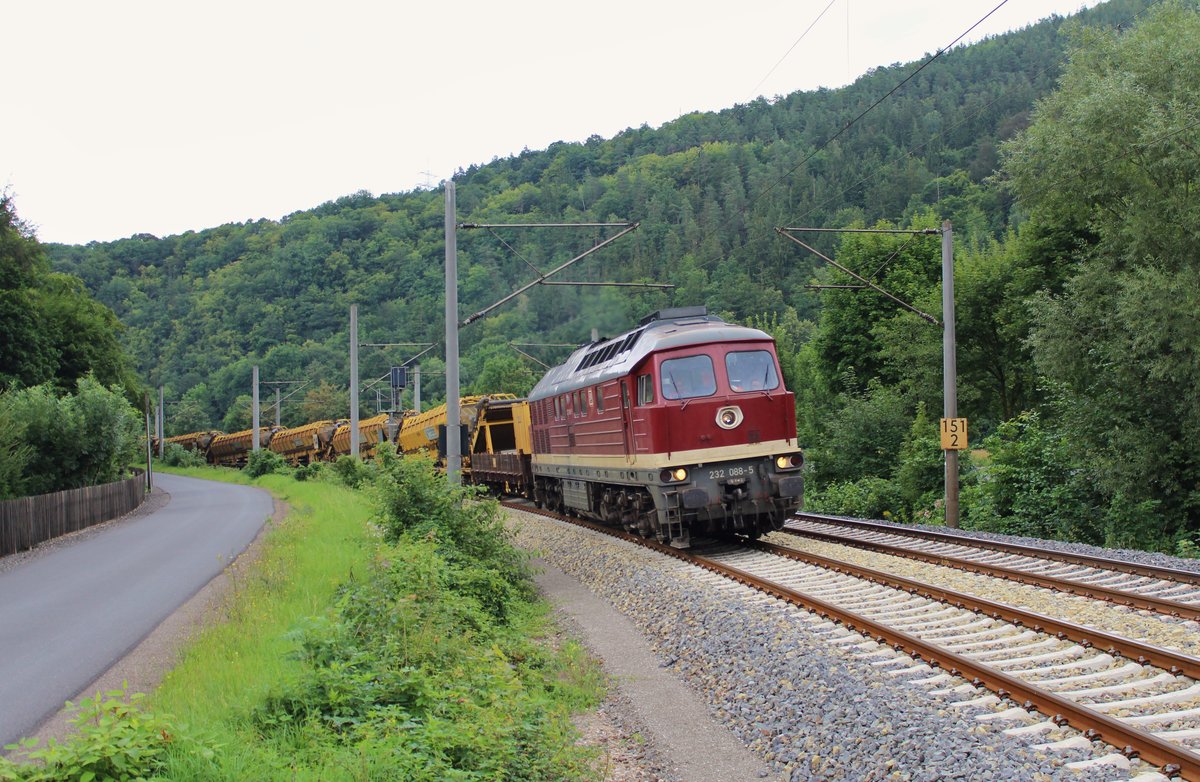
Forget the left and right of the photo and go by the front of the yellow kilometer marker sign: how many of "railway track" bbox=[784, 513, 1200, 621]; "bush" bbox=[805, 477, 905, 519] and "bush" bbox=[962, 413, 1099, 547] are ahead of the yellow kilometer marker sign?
1

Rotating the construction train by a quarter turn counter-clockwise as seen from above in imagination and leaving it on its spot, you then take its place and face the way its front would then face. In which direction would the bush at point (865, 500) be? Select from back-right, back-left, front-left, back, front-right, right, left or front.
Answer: front

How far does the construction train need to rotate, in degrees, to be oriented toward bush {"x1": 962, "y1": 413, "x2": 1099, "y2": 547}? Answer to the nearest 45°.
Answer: approximately 90° to its left

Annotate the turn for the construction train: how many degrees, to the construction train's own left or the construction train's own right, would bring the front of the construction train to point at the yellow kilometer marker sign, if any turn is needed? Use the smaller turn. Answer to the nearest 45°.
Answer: approximately 90° to the construction train's own left

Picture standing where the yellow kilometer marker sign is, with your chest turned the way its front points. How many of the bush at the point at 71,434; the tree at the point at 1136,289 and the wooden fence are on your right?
2

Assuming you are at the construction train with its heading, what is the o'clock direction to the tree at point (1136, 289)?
The tree is roughly at 10 o'clock from the construction train.

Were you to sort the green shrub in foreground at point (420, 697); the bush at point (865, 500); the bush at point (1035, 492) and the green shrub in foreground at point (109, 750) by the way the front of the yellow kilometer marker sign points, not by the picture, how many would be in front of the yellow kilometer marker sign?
2

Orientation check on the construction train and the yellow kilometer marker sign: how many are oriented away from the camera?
0

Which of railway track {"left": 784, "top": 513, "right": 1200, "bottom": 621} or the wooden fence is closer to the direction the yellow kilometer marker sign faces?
the railway track

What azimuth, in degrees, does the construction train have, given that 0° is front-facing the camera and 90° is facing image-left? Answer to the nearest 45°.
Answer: approximately 315°

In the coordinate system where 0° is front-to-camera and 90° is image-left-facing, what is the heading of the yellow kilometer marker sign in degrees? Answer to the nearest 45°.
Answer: approximately 0°
